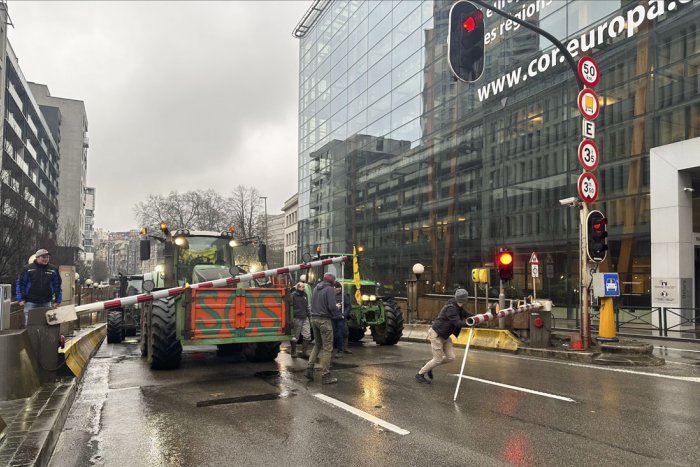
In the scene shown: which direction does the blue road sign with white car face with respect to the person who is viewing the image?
facing the viewer

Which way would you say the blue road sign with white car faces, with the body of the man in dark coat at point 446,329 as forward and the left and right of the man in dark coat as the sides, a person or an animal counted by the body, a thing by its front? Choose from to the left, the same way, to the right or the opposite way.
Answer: to the right

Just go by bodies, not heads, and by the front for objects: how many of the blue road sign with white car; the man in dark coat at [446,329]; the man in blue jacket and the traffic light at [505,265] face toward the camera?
3

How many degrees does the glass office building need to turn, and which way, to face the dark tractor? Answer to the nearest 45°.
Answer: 0° — it already faces it

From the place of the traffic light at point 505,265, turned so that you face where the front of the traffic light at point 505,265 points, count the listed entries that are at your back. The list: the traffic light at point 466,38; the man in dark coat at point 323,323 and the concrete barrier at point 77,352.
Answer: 0

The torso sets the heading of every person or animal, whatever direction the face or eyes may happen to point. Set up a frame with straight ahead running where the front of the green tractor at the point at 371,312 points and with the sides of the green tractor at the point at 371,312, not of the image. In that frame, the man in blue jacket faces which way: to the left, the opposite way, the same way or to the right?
the same way

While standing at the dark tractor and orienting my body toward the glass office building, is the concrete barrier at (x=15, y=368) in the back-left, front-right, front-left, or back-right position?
back-right

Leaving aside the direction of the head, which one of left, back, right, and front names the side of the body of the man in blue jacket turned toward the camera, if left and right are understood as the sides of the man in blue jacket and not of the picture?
front

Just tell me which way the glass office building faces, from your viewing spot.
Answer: facing the viewer and to the left of the viewer

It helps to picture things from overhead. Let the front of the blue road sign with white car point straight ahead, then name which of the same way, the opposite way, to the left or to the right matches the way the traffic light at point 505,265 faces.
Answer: the same way
